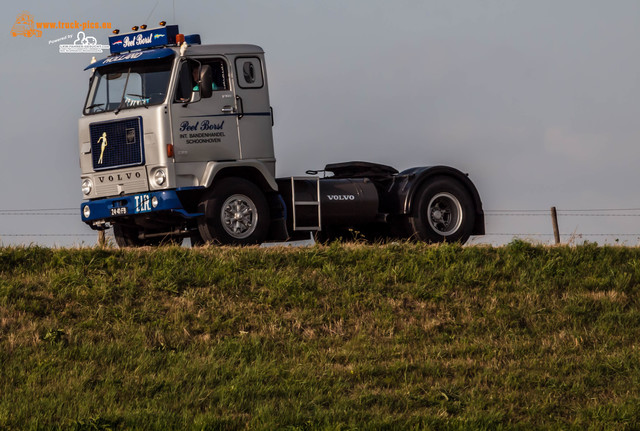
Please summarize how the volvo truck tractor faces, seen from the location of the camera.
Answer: facing the viewer and to the left of the viewer
